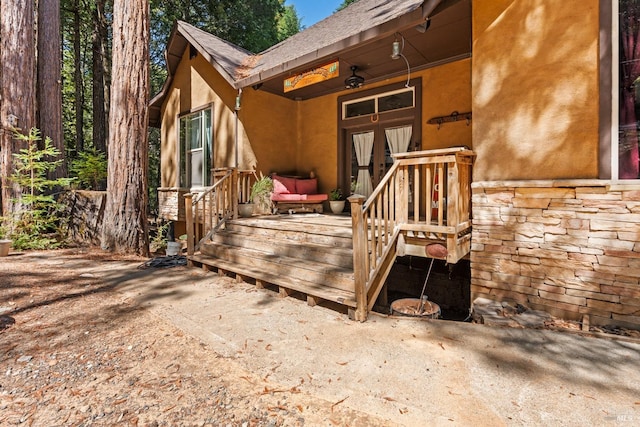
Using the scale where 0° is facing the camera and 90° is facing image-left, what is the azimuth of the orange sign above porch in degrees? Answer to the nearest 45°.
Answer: approximately 45°

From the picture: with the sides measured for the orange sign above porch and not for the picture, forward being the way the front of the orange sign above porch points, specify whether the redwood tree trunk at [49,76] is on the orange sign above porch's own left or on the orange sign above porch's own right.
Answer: on the orange sign above porch's own right

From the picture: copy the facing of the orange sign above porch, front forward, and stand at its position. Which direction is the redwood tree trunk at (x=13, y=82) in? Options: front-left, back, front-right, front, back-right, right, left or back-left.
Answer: front-right

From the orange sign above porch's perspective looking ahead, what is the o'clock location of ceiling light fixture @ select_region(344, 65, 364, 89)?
The ceiling light fixture is roughly at 7 o'clock from the orange sign above porch.

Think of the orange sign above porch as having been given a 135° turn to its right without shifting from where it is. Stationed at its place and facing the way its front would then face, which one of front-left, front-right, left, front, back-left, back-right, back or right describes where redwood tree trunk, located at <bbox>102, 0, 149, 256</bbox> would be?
left

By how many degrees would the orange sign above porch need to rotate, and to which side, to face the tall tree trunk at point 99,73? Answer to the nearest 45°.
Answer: approximately 90° to its right
